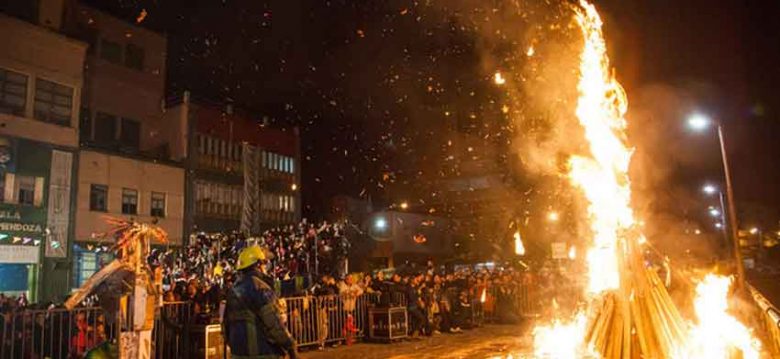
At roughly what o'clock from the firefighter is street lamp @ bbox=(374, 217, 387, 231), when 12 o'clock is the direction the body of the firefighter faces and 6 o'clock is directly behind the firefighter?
The street lamp is roughly at 11 o'clock from the firefighter.

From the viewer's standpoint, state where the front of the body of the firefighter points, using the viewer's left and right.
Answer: facing away from the viewer and to the right of the viewer

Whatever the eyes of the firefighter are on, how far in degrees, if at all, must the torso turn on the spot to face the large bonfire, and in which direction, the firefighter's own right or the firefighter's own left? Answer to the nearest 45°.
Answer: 0° — they already face it

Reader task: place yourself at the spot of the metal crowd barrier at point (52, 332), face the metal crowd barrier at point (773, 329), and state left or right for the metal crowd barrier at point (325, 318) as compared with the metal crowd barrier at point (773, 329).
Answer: left

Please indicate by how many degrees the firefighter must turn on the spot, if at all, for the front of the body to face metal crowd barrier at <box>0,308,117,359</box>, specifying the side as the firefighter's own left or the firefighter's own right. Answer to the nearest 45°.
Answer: approximately 90° to the firefighter's own left

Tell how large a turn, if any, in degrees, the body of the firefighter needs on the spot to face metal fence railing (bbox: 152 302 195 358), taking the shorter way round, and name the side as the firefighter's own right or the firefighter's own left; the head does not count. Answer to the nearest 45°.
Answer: approximately 45° to the firefighter's own left

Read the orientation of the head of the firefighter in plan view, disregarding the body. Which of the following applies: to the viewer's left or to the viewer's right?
to the viewer's right
